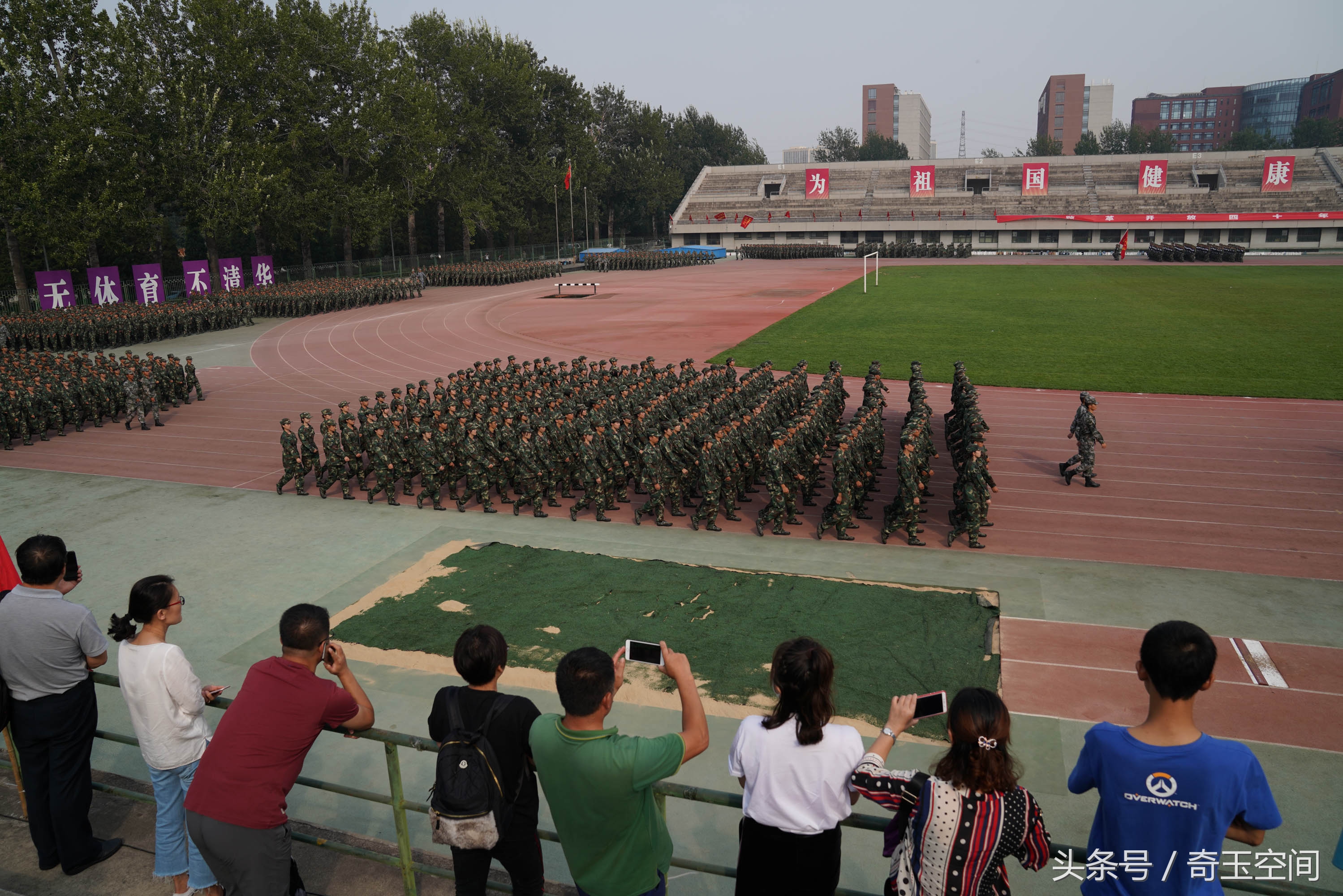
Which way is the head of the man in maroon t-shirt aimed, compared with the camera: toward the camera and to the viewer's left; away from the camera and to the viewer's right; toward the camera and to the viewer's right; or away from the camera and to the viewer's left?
away from the camera and to the viewer's right

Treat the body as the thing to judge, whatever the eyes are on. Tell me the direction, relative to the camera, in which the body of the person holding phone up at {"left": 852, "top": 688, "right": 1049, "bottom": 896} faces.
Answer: away from the camera

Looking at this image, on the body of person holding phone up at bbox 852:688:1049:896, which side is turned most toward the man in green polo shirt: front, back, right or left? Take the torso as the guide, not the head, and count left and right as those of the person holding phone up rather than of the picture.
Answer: left

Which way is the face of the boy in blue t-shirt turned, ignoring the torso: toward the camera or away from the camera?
away from the camera

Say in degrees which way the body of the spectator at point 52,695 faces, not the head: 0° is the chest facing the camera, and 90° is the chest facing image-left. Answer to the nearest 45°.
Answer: approximately 225°

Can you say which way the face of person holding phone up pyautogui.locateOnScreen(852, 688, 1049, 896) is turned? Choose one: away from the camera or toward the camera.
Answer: away from the camera

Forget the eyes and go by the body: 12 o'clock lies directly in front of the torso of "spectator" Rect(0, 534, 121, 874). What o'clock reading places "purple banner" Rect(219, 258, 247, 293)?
The purple banner is roughly at 11 o'clock from the spectator.

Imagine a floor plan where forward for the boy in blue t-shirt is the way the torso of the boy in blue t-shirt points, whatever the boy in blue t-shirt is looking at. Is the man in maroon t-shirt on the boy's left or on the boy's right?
on the boy's left

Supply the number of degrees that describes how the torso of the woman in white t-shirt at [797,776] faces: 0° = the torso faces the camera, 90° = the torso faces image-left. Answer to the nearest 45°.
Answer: approximately 180°

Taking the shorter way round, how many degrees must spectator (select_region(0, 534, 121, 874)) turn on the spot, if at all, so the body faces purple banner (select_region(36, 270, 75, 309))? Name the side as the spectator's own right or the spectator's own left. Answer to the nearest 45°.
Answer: approximately 45° to the spectator's own left

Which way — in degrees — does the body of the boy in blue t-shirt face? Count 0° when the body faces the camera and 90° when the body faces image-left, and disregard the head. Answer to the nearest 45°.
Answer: approximately 180°

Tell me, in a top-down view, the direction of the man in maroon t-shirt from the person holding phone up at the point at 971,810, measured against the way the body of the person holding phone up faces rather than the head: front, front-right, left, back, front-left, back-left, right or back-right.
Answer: left
